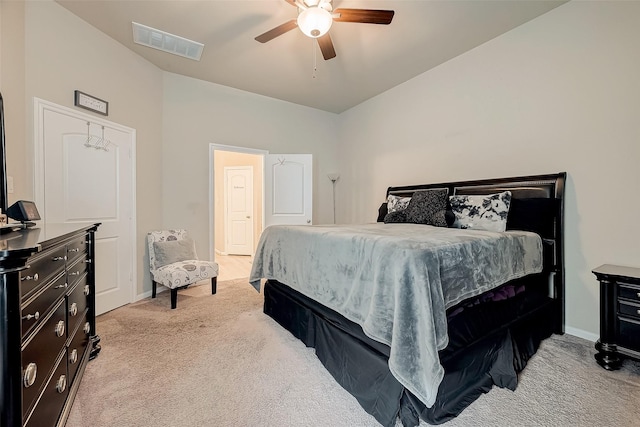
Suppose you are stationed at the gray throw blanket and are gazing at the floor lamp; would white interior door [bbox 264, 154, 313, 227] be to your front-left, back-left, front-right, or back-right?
front-left

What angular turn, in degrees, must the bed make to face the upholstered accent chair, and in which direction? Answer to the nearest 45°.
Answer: approximately 45° to its right

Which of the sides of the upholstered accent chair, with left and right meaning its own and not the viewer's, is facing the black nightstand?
front

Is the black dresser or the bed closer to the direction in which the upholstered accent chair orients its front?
the bed

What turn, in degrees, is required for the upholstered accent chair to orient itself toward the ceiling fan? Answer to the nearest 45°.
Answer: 0° — it already faces it

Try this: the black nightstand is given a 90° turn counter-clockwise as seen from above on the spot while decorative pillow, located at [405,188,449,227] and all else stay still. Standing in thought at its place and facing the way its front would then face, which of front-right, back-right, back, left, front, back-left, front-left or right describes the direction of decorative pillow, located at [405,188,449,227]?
back-right

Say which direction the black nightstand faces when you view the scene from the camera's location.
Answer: facing the viewer and to the left of the viewer

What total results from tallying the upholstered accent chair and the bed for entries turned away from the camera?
0

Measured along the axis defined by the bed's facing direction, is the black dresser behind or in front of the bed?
in front
